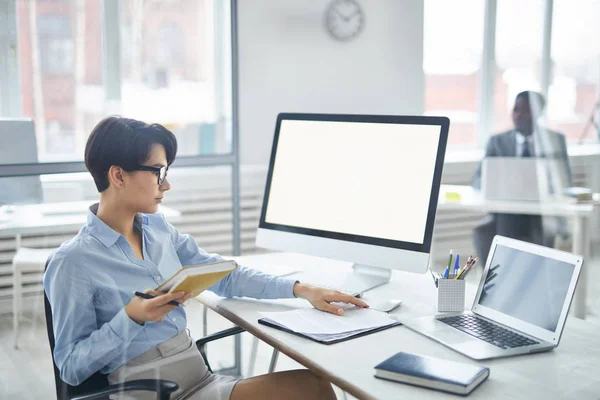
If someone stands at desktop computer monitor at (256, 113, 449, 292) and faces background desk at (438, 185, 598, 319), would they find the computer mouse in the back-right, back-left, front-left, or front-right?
back-right

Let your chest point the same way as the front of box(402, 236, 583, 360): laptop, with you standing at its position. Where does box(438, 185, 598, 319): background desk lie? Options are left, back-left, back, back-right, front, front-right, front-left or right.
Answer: back-right

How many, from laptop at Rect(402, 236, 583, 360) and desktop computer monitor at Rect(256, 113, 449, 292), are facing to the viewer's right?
0

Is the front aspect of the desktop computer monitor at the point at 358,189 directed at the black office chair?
yes

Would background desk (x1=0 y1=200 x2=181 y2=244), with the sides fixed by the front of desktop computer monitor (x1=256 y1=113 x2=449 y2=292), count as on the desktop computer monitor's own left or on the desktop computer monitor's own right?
on the desktop computer monitor's own right

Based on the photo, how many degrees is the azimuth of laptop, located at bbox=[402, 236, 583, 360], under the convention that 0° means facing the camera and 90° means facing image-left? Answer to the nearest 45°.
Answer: approximately 45°

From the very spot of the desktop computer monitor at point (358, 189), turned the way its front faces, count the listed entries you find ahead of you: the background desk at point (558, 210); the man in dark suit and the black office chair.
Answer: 1

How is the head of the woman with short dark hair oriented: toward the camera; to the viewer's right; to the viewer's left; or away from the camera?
to the viewer's right

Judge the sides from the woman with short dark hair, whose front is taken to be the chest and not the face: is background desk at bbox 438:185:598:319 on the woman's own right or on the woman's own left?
on the woman's own left

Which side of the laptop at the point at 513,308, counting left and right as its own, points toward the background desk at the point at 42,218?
right

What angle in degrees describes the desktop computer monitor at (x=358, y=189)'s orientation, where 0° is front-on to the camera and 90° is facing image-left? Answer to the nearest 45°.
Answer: approximately 45°

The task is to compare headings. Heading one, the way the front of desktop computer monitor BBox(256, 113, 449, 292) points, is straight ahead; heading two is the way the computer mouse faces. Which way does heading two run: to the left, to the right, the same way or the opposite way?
the opposite way
